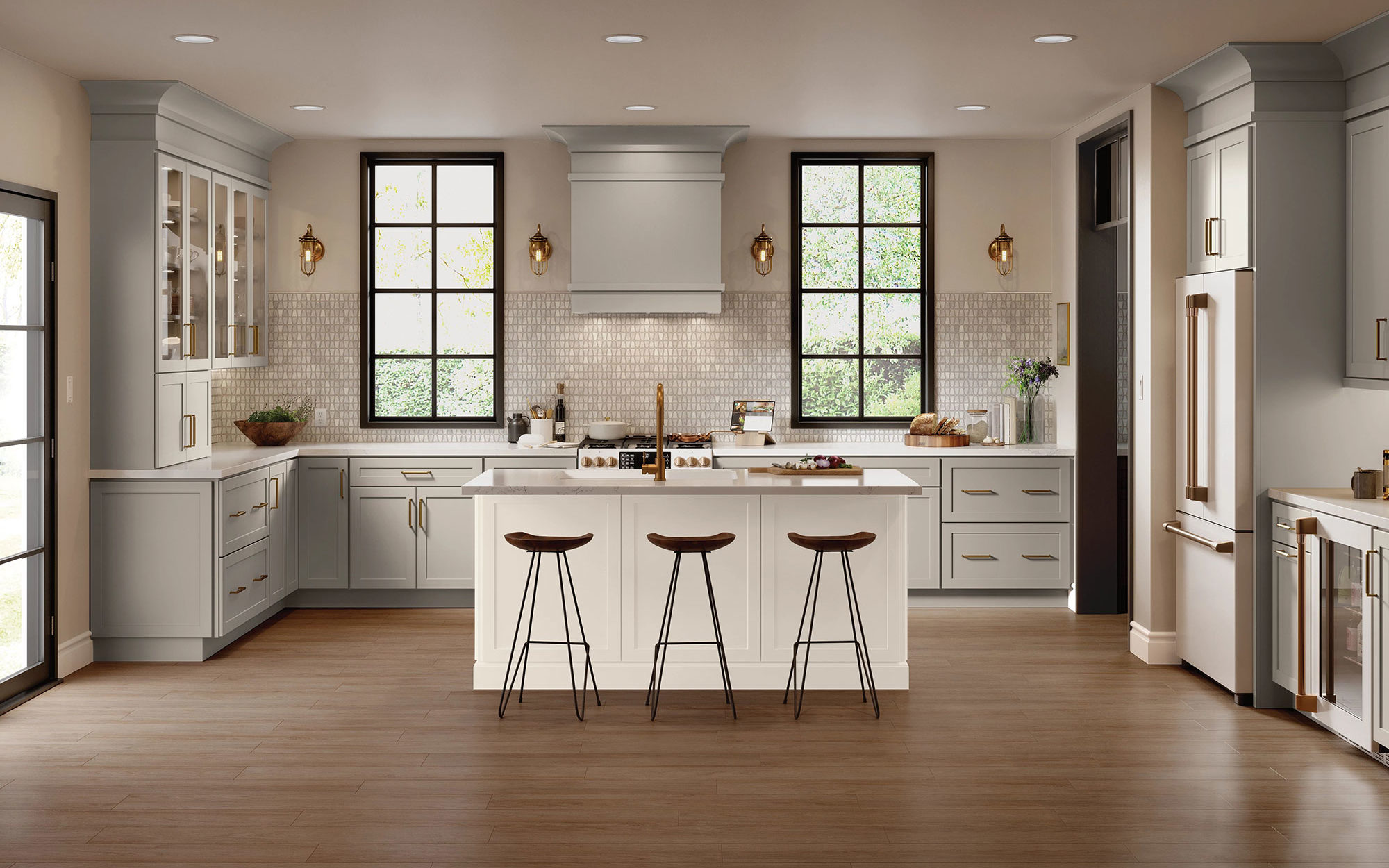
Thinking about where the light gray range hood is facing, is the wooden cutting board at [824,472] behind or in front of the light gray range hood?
in front

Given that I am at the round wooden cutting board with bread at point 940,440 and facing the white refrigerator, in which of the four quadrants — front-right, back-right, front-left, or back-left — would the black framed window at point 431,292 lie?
back-right

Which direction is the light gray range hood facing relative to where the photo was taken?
toward the camera

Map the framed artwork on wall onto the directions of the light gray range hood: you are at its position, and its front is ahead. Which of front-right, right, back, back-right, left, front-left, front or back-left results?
left

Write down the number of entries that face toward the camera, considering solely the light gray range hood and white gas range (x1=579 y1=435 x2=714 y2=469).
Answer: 2

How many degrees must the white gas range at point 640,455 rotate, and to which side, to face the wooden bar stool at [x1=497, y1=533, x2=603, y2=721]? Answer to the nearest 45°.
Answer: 0° — it already faces it

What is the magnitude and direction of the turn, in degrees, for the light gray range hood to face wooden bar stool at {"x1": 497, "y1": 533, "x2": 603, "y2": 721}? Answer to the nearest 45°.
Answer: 0° — it already faces it

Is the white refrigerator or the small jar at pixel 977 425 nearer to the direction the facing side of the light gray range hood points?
the white refrigerator

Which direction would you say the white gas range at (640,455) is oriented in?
toward the camera

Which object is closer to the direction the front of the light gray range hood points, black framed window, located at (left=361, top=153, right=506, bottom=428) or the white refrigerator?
the white refrigerator

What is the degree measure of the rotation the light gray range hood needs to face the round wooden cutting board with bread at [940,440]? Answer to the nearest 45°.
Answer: approximately 90° to its left
